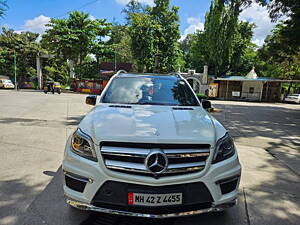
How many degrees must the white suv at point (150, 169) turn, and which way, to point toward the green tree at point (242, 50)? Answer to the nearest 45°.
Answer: approximately 180°

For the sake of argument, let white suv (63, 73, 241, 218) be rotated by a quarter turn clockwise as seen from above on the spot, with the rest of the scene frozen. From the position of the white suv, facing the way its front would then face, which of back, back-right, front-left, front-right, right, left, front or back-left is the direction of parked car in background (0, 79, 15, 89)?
front-right

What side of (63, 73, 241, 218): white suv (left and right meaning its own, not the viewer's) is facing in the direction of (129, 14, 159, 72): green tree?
back

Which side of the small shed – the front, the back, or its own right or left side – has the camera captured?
front

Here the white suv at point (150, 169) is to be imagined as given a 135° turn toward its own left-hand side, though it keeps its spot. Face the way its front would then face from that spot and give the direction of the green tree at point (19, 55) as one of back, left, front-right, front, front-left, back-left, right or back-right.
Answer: left

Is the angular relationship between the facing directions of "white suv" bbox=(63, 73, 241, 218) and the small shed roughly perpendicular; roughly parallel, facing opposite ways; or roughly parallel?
roughly parallel

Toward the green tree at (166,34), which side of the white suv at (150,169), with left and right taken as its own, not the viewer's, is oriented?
back

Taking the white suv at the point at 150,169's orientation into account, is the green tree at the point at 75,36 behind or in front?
behind

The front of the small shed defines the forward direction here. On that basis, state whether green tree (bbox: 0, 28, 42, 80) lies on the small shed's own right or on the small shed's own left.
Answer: on the small shed's own right

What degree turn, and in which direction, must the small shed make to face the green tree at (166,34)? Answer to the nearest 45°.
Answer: approximately 90° to its right

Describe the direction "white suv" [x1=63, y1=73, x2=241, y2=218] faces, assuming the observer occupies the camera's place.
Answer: facing the viewer

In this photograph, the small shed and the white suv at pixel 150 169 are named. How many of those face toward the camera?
2
